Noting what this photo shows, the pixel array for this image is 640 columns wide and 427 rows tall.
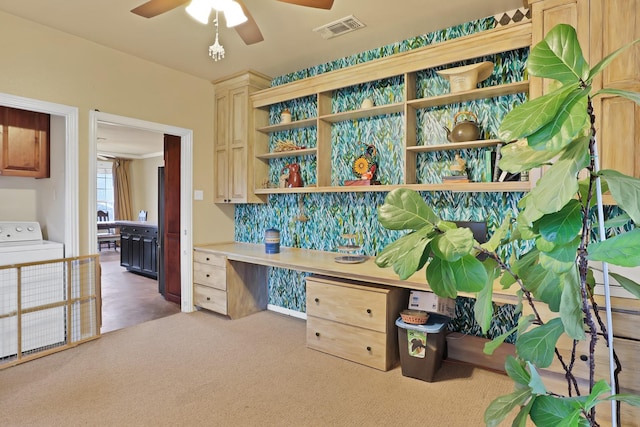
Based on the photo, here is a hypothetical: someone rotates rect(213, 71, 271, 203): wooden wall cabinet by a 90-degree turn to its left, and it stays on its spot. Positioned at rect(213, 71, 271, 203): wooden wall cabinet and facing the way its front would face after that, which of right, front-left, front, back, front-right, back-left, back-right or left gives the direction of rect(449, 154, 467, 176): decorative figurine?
front

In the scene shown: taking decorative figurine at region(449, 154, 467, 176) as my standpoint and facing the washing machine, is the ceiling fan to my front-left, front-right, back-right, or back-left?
front-left

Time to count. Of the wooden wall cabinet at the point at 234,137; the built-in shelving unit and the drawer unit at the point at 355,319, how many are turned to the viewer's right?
0

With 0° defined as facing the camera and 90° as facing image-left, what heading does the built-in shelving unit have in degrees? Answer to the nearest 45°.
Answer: approximately 45°

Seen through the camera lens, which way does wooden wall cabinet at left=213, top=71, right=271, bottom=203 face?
facing the viewer and to the left of the viewer

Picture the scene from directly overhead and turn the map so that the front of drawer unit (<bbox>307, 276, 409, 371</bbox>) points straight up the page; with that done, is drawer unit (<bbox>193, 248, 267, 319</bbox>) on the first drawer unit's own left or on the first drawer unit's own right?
on the first drawer unit's own right

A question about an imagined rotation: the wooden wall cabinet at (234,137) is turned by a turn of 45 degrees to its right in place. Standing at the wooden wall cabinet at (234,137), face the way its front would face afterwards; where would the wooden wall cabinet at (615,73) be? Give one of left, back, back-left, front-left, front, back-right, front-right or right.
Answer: back-left

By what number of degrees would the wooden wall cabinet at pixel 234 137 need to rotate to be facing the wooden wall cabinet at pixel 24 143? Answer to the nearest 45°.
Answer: approximately 45° to its right

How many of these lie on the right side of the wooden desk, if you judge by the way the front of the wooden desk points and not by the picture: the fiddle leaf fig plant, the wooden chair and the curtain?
2

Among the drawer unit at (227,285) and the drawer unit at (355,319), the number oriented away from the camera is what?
0

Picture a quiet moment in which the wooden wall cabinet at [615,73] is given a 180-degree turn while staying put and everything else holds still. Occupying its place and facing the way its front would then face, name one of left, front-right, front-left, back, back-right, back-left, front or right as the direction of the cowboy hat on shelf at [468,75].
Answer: back-left

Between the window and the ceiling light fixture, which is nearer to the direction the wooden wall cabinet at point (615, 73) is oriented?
the ceiling light fixture

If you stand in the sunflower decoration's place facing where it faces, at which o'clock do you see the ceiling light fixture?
The ceiling light fixture is roughly at 1 o'clock from the sunflower decoration.

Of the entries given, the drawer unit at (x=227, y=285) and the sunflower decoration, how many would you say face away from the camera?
0

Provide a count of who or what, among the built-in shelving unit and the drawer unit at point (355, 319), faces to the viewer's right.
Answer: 0
